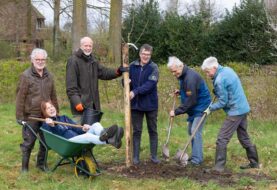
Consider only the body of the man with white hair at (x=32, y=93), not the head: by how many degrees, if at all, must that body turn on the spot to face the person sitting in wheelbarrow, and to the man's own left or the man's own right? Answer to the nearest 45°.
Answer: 0° — they already face them

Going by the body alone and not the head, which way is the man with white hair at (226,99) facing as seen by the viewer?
to the viewer's left

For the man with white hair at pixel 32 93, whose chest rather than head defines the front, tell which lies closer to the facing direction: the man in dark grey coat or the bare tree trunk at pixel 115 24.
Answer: the man in dark grey coat

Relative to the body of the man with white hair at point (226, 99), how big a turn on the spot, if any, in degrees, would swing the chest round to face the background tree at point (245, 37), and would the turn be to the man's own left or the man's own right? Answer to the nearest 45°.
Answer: approximately 90° to the man's own right

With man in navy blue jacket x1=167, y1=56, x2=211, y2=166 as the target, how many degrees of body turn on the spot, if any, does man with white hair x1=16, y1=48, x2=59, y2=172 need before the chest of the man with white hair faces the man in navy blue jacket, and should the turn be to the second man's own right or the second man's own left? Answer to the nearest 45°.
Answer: approximately 45° to the second man's own left

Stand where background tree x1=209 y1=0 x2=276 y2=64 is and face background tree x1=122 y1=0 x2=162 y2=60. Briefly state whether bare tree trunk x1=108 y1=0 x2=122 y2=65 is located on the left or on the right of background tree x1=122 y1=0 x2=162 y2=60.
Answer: left

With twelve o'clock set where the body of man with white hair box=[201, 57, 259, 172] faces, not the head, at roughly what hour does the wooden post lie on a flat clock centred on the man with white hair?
The wooden post is roughly at 12 o'clock from the man with white hair.

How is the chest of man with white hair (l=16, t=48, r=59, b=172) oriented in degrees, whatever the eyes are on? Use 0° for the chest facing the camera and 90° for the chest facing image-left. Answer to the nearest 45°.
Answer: approximately 315°

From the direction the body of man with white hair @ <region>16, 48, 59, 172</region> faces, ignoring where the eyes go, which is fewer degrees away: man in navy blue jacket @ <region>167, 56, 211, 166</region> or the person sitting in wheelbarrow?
the person sitting in wheelbarrow

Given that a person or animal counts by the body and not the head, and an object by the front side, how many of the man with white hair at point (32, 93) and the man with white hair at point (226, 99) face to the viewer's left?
1

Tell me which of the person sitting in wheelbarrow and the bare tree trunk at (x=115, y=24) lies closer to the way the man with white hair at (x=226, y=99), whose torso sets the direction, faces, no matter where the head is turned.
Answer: the person sitting in wheelbarrow

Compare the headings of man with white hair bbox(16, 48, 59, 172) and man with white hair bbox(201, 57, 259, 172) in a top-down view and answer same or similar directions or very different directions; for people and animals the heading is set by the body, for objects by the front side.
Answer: very different directions
